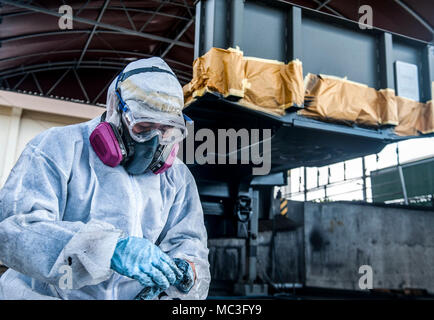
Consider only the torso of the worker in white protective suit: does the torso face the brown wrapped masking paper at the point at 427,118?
no

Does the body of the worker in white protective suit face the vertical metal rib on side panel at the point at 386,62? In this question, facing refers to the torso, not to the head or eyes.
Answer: no

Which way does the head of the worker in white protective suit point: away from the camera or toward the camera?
toward the camera

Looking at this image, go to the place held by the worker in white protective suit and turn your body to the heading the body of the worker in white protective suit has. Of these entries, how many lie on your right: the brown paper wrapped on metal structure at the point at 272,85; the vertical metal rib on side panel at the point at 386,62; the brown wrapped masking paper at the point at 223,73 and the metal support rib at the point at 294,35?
0

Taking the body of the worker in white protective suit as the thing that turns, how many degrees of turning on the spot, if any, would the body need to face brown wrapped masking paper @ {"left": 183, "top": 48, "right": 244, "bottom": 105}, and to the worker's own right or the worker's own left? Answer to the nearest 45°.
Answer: approximately 90° to the worker's own left

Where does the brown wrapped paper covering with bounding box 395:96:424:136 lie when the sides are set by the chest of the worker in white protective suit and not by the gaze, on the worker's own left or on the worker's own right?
on the worker's own left

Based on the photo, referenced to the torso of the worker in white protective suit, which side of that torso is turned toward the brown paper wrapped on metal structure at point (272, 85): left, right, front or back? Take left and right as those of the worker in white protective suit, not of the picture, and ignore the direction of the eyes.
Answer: left

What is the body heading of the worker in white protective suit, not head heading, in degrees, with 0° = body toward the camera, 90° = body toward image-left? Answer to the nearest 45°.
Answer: approximately 315°

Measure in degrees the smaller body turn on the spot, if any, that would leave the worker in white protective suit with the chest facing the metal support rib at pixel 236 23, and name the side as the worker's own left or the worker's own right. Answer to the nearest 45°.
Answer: approximately 90° to the worker's own left
